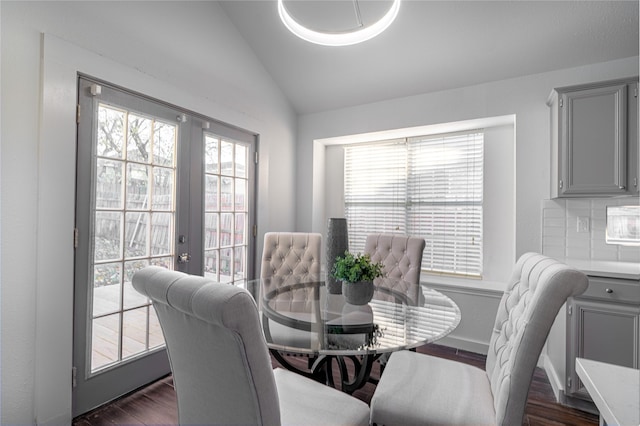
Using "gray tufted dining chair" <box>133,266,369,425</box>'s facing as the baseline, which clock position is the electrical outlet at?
The electrical outlet is roughly at 1 o'clock from the gray tufted dining chair.

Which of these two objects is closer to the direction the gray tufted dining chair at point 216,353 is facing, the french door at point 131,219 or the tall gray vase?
the tall gray vase

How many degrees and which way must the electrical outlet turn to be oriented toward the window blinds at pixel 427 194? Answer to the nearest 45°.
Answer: approximately 90° to its right

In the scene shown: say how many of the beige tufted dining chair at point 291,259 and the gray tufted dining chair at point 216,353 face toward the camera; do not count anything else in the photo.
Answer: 1

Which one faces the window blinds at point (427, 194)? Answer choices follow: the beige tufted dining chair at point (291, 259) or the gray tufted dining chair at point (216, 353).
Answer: the gray tufted dining chair at point (216, 353)

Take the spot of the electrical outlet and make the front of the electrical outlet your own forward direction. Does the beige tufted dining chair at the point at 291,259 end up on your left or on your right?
on your right

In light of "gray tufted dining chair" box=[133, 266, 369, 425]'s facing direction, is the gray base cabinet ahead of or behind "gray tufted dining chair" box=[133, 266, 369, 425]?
ahead

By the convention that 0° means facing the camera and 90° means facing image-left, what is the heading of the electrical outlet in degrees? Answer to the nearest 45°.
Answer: approximately 0°

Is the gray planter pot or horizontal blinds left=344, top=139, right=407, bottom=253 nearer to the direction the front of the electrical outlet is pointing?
the gray planter pot

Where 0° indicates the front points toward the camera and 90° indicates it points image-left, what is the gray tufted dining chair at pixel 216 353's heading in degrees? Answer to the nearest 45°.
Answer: approximately 225°

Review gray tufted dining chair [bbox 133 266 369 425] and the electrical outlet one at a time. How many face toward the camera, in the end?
1

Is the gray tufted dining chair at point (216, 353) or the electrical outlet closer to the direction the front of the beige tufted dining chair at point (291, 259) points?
the gray tufted dining chair
